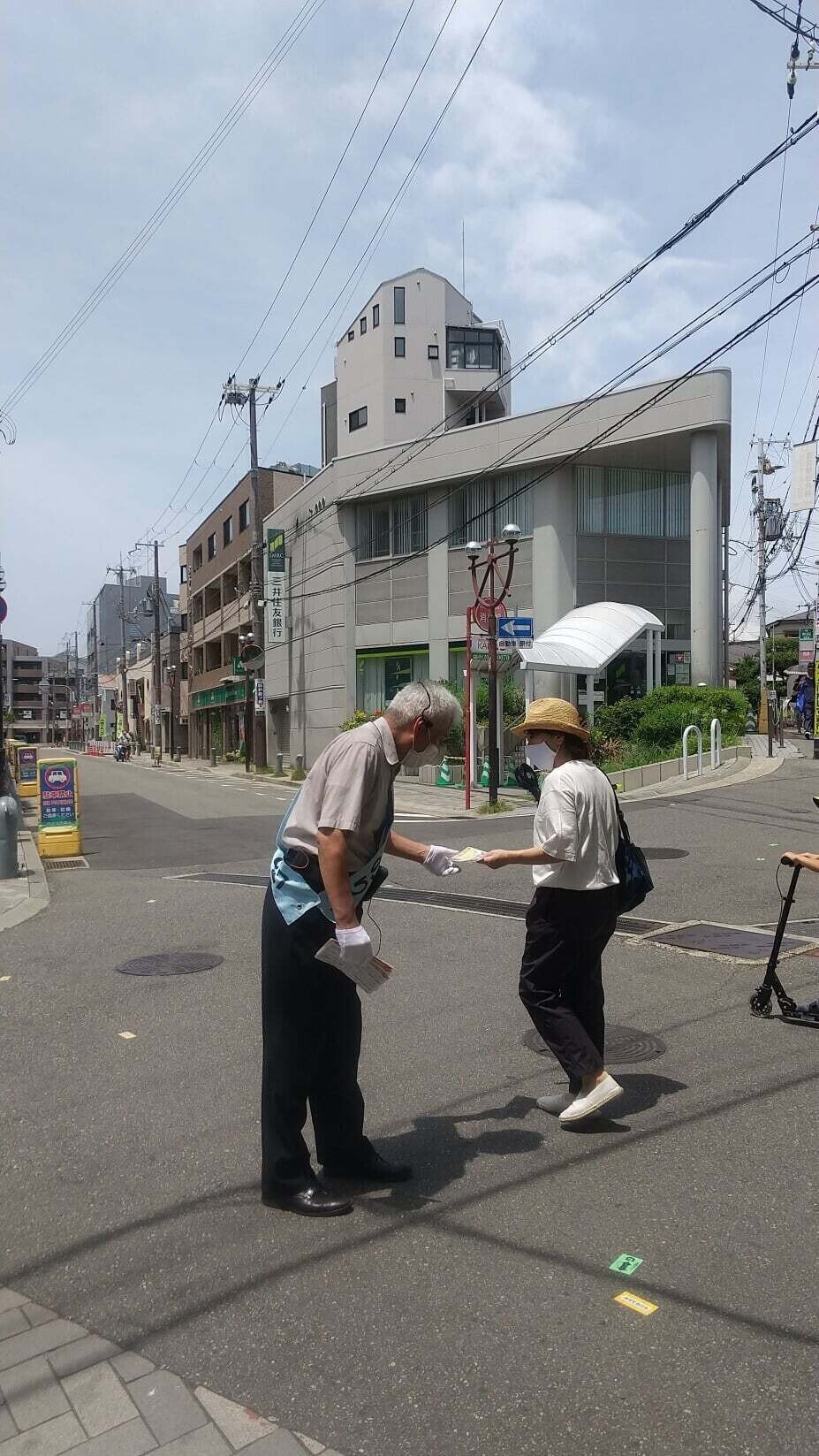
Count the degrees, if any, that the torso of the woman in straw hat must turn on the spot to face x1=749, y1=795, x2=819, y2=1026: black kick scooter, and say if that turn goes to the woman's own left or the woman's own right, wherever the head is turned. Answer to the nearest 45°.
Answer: approximately 135° to the woman's own right

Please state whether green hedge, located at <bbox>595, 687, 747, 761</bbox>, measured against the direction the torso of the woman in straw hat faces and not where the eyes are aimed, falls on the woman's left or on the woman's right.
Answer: on the woman's right

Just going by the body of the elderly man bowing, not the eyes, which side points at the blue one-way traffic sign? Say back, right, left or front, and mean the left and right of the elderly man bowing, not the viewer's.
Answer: left

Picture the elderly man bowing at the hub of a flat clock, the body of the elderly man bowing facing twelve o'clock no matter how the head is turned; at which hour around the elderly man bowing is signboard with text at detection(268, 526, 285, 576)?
The signboard with text is roughly at 9 o'clock from the elderly man bowing.

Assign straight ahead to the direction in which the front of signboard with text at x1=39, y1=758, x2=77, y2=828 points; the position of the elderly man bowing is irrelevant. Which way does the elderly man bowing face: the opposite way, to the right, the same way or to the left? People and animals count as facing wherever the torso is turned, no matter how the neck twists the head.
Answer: to the left

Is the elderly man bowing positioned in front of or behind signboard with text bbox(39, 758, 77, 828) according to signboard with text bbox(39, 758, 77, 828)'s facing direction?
in front

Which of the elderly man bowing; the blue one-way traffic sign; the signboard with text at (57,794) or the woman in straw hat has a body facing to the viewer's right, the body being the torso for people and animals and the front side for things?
the elderly man bowing

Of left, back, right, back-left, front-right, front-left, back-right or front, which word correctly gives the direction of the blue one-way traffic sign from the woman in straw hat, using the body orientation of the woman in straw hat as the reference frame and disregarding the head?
right

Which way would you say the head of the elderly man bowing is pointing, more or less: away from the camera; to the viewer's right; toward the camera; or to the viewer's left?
to the viewer's right

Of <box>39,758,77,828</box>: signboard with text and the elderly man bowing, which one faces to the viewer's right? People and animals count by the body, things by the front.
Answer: the elderly man bowing

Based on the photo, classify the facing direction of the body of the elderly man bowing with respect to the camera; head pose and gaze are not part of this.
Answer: to the viewer's right

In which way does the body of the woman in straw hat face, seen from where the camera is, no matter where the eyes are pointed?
to the viewer's left

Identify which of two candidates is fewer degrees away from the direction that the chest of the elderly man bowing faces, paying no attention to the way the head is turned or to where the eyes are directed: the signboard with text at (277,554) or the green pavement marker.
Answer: the green pavement marker

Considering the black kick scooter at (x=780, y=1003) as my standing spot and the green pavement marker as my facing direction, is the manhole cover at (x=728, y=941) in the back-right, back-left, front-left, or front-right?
back-right
